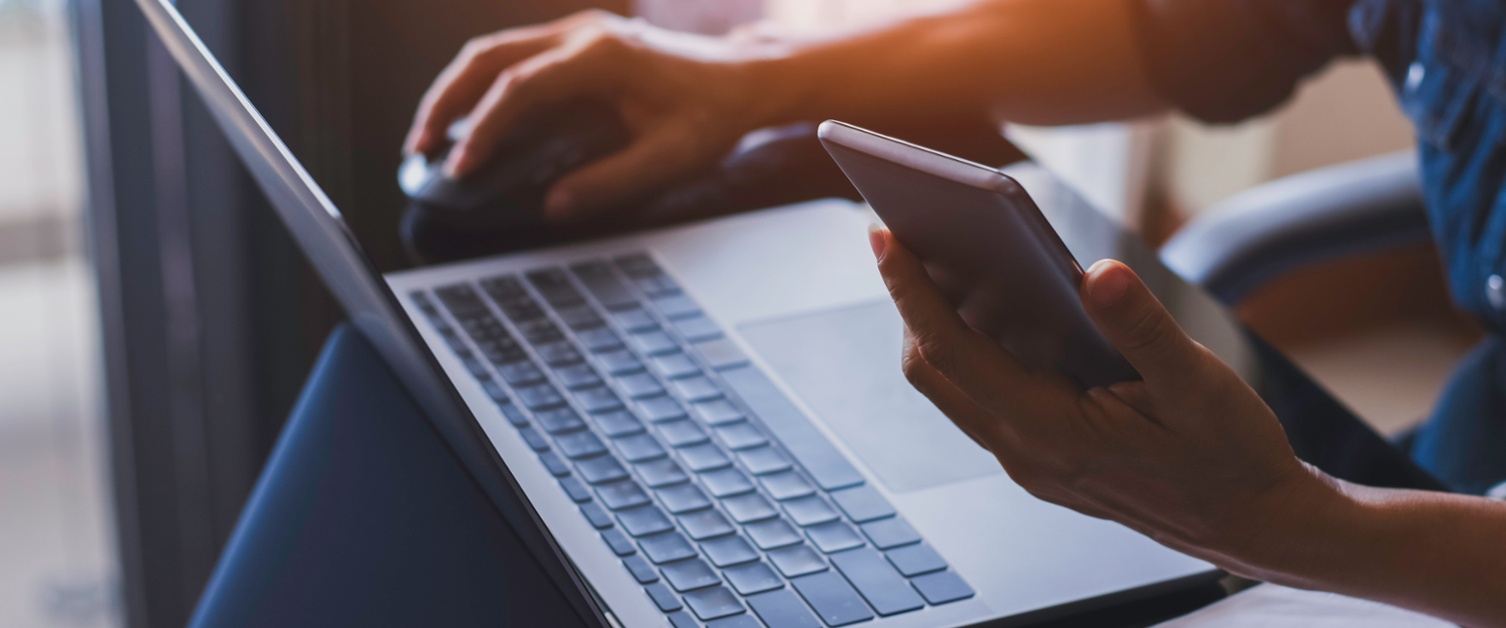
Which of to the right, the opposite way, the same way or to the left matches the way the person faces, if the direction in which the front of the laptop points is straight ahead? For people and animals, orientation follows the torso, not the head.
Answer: the opposite way

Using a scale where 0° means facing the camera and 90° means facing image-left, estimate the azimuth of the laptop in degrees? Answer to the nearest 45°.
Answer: approximately 270°

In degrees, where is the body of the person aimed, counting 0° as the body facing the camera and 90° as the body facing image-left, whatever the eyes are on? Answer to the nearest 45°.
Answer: approximately 90°
